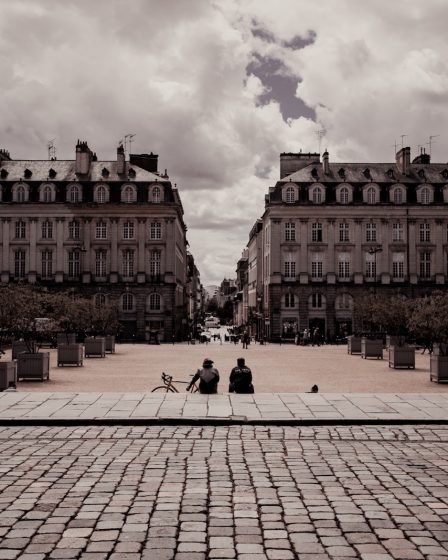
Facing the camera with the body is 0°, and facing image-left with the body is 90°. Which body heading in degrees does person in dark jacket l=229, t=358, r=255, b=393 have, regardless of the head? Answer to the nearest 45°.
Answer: approximately 180°

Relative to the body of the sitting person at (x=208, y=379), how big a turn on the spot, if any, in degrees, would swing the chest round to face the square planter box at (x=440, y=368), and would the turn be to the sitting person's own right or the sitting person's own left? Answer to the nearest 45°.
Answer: approximately 45° to the sitting person's own right

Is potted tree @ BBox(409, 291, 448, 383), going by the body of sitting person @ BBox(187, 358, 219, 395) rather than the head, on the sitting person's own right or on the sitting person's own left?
on the sitting person's own right

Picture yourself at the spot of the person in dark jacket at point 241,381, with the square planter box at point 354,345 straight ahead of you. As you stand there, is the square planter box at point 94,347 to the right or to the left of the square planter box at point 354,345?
left

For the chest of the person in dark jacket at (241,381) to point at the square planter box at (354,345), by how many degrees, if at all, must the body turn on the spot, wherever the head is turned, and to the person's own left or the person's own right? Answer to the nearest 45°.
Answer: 0° — they already face it

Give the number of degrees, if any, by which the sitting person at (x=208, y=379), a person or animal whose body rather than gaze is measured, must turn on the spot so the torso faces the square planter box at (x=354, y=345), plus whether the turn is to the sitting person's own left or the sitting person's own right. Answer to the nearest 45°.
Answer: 0° — they already face it

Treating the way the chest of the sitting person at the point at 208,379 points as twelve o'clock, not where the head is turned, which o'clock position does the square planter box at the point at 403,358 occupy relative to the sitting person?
The square planter box is roughly at 1 o'clock from the sitting person.

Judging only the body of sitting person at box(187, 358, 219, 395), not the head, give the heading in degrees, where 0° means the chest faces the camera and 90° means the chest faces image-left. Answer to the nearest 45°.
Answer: approximately 180°

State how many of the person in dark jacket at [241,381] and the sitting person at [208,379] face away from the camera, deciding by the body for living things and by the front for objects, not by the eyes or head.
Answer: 2

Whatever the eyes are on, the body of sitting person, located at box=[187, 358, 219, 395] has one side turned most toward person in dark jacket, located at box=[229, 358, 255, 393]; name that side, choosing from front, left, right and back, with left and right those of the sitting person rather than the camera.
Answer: right
